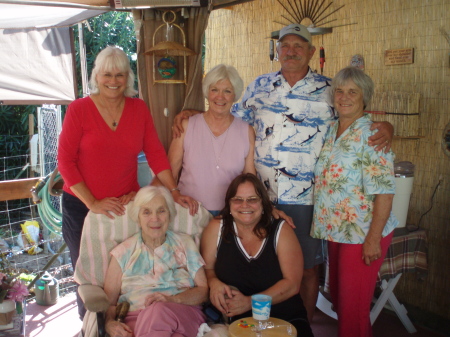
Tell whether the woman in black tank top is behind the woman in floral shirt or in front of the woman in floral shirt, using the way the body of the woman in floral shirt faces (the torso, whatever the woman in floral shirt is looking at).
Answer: in front

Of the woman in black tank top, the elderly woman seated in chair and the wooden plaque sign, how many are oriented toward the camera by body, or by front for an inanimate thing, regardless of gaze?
3

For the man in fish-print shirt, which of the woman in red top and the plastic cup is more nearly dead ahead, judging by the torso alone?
the plastic cup

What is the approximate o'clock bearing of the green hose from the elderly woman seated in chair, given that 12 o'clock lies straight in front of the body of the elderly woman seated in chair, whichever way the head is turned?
The green hose is roughly at 5 o'clock from the elderly woman seated in chair.

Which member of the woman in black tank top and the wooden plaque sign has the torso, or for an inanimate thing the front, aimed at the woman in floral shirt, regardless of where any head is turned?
the wooden plaque sign

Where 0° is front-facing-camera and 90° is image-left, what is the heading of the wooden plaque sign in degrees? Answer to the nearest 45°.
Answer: approximately 0°

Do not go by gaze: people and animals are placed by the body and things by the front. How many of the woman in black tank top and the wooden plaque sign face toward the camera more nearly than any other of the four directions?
2

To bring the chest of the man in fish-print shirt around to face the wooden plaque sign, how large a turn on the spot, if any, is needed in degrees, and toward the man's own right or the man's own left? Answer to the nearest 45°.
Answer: approximately 135° to the man's own left

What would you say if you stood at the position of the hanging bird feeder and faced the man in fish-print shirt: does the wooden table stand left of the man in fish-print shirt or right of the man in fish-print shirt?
right
